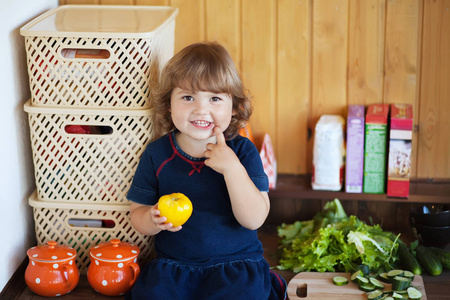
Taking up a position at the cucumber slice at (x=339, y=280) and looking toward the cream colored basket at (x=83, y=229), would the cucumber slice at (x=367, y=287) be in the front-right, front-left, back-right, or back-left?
back-left

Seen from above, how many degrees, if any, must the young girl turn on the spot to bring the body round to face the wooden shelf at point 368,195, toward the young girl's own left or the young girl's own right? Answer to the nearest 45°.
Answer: approximately 135° to the young girl's own left

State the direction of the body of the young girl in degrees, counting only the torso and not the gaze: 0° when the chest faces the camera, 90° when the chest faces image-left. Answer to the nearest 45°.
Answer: approximately 0°

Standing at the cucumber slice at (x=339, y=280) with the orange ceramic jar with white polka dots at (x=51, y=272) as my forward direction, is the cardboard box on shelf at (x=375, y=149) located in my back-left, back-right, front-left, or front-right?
back-right

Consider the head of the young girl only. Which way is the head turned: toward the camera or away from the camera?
toward the camera

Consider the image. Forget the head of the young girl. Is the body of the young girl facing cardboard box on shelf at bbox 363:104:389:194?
no

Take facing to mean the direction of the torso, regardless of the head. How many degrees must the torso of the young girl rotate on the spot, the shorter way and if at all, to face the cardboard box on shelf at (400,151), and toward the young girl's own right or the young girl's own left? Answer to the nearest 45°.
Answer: approximately 135° to the young girl's own left
